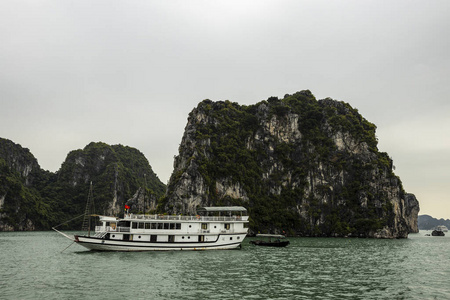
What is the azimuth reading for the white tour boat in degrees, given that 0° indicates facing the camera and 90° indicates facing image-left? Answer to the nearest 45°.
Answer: approximately 90°
